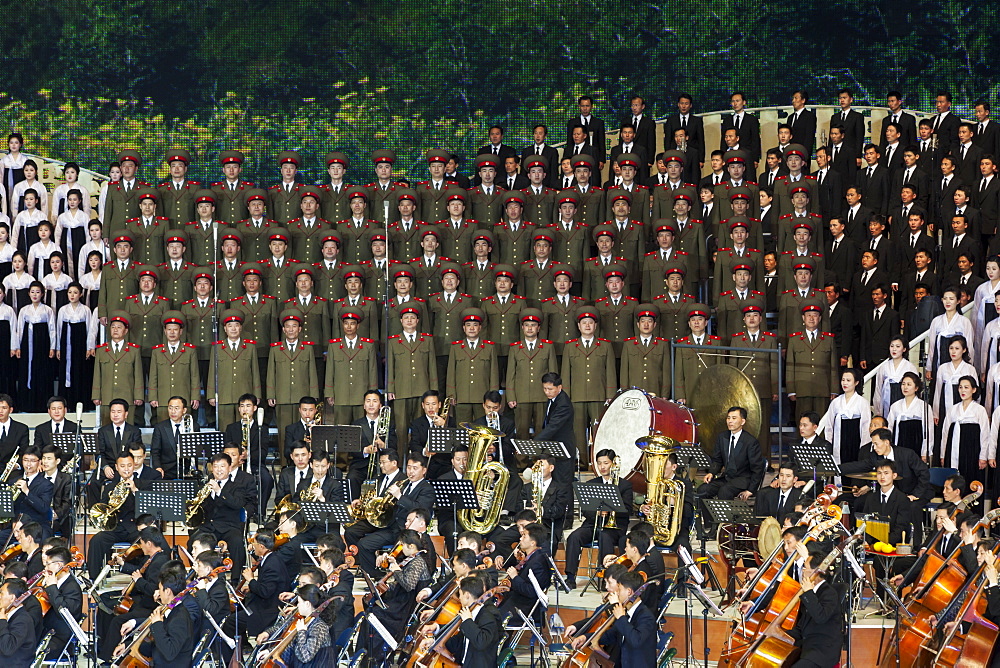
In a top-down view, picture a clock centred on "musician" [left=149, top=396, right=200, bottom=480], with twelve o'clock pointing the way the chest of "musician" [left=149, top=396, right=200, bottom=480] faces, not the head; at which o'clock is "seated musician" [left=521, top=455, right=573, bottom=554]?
"seated musician" [left=521, top=455, right=573, bottom=554] is roughly at 10 o'clock from "musician" [left=149, top=396, right=200, bottom=480].

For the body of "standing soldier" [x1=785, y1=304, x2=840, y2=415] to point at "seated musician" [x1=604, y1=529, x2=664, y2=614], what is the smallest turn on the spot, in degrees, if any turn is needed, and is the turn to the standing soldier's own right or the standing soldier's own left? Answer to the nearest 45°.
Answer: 0° — they already face them

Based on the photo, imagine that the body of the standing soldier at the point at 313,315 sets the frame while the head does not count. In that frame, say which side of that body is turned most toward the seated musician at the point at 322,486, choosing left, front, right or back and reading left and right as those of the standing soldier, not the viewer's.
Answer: front

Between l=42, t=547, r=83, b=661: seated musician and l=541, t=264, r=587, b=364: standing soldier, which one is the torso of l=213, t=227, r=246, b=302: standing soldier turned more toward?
the seated musician

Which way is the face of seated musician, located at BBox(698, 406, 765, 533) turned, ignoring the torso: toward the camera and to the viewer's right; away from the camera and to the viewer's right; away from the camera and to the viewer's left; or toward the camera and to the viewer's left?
toward the camera and to the viewer's left

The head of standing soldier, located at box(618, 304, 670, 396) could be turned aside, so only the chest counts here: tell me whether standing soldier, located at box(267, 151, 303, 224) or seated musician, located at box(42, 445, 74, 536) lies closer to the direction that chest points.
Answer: the seated musician

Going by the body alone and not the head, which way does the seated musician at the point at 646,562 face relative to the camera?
to the viewer's left

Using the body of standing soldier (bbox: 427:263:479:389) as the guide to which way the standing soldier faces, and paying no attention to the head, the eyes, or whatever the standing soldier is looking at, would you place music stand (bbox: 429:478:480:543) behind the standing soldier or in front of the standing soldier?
in front

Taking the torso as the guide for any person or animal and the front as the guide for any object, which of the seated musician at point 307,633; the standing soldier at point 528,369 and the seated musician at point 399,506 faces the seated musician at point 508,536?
the standing soldier

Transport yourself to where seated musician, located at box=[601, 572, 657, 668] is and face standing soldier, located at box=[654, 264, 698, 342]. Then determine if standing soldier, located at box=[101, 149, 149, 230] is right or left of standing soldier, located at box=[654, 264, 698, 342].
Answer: left
